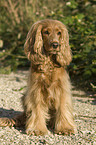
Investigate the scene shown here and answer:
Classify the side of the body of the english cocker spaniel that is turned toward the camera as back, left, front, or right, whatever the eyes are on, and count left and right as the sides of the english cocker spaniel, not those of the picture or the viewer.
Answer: front
